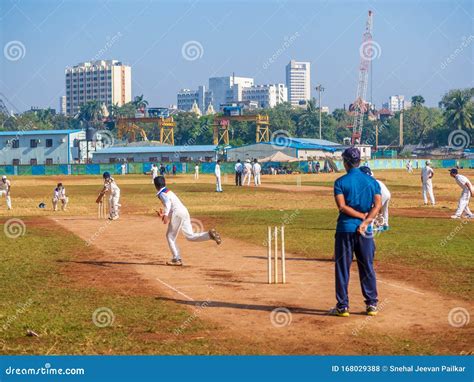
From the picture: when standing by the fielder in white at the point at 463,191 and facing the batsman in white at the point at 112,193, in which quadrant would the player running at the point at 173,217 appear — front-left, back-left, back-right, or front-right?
front-left

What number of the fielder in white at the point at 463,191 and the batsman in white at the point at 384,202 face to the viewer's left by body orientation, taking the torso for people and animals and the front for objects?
2

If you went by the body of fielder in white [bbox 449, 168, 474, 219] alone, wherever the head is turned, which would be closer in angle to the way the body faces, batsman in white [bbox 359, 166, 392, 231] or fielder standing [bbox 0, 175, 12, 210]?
the fielder standing

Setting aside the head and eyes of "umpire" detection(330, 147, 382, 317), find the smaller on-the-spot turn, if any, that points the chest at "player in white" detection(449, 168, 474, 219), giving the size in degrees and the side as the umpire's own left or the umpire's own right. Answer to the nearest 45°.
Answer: approximately 45° to the umpire's own right

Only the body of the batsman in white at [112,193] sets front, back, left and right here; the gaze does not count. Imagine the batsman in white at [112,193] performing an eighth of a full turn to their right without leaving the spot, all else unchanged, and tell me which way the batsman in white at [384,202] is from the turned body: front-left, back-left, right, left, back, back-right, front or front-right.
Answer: back

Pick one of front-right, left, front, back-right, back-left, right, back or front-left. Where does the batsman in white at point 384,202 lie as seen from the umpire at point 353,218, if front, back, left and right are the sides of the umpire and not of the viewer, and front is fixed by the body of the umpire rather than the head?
front-right

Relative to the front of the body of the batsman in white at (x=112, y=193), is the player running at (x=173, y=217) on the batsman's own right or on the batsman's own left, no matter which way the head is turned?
on the batsman's own left

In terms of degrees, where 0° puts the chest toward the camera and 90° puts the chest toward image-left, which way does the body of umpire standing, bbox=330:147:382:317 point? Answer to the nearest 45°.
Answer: approximately 135°

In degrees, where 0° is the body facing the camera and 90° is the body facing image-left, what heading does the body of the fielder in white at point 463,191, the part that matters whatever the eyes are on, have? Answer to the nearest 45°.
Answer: approximately 90°

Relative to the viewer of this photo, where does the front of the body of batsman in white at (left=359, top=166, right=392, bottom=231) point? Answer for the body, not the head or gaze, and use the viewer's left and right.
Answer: facing to the left of the viewer

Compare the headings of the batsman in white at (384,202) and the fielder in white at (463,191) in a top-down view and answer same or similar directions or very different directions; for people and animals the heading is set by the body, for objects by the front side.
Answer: same or similar directions
